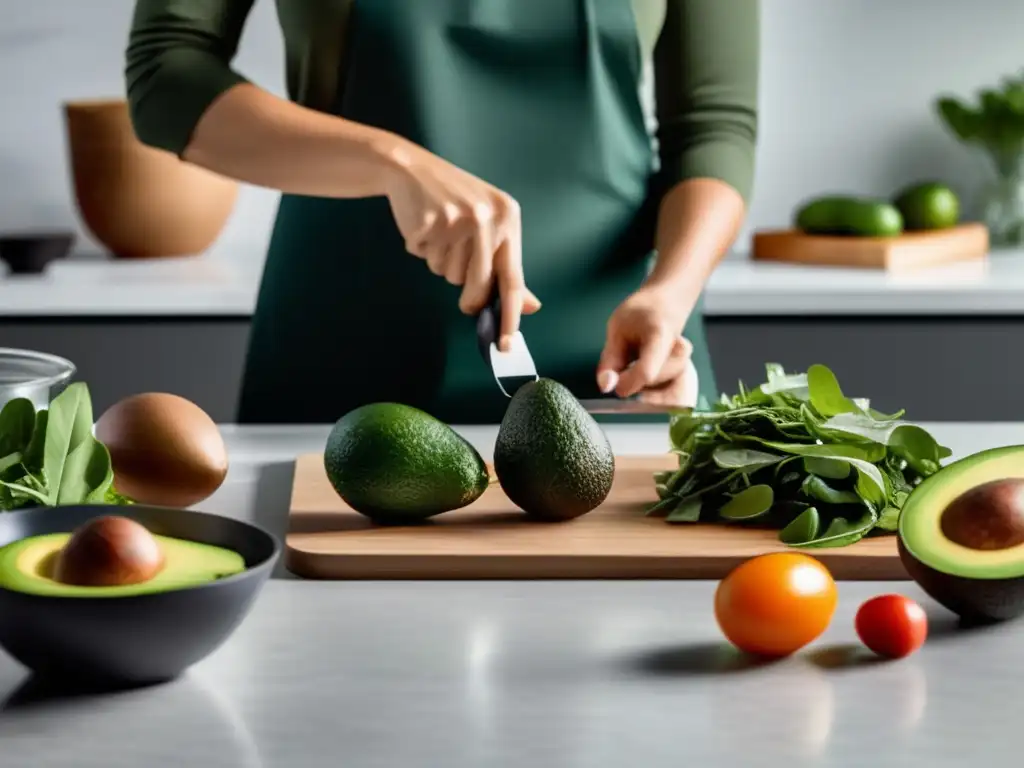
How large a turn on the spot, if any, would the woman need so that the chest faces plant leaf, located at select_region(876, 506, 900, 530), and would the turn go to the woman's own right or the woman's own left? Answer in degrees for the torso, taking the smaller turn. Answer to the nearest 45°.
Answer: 0° — they already face it

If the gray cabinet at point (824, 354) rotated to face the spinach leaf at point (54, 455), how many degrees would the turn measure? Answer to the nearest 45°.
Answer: approximately 45° to its right

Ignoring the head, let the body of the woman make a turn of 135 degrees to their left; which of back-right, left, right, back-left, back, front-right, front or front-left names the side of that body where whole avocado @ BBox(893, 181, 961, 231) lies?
front

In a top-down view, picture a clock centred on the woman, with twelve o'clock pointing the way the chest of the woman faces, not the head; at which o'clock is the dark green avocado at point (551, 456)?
The dark green avocado is roughly at 12 o'clock from the woman.

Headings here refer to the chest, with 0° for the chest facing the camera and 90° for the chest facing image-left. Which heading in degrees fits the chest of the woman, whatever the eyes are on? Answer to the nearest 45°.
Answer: approximately 0°

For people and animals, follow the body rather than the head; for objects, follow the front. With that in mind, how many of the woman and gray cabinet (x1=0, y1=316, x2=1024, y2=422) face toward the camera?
2

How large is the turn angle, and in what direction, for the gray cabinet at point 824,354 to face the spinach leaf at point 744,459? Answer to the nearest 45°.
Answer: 0° — it already faces it
